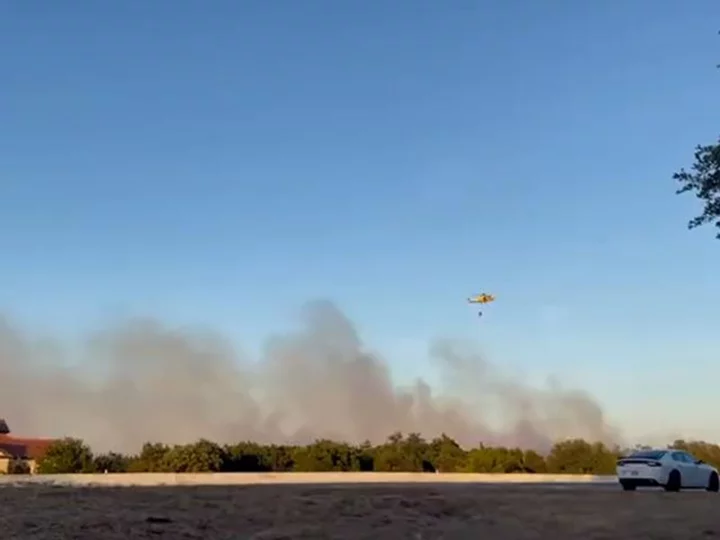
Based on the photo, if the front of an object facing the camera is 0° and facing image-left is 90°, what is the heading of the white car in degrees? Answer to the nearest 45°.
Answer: approximately 225°
